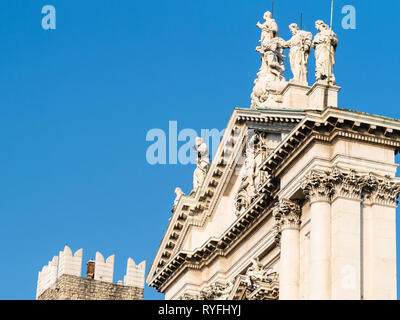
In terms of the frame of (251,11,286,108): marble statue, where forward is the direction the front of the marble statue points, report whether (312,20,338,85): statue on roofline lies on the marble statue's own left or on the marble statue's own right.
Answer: on the marble statue's own left

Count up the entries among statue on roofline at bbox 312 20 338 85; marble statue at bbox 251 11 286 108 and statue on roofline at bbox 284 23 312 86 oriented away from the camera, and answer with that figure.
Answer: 0

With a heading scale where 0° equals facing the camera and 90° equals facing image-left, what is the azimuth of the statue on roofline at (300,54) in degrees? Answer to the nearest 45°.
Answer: approximately 45°

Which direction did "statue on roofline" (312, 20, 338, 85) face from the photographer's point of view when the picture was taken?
facing the viewer and to the left of the viewer

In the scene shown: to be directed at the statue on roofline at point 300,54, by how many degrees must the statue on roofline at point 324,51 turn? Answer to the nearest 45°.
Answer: approximately 135° to its right

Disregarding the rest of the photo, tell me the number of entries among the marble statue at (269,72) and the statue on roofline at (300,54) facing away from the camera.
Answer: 0

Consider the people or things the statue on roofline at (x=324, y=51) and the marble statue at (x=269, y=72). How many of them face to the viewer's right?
0

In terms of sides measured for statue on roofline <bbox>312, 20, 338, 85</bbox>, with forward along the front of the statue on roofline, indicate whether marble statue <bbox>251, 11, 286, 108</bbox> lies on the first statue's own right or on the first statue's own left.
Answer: on the first statue's own right

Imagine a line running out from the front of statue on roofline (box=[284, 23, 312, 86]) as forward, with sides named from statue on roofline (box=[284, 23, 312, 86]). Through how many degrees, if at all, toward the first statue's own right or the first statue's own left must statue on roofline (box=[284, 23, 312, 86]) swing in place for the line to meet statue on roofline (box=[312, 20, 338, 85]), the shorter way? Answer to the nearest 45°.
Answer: approximately 45° to the first statue's own left

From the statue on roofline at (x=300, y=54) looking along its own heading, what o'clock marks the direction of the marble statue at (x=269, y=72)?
The marble statue is roughly at 4 o'clock from the statue on roofline.
